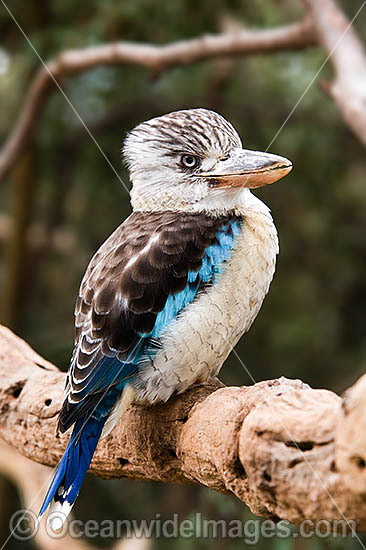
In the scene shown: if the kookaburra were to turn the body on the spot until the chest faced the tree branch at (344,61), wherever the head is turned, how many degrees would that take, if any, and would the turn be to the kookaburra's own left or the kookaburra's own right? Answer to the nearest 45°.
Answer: approximately 90° to the kookaburra's own left

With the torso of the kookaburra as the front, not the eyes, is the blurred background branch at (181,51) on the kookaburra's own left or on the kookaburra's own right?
on the kookaburra's own left

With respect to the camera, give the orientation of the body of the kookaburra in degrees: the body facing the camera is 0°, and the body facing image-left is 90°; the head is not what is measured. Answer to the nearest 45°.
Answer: approximately 270°
